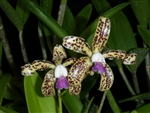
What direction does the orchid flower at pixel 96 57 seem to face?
toward the camera

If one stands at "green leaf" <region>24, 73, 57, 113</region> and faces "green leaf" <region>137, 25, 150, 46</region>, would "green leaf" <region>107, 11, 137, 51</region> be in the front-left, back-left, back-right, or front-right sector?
front-left
